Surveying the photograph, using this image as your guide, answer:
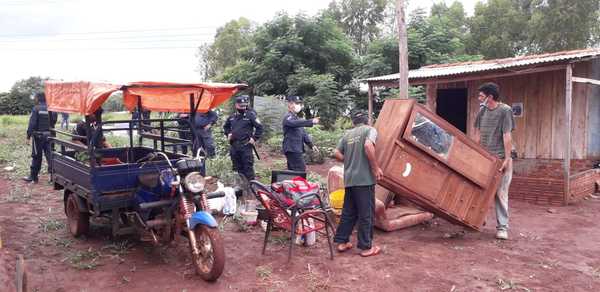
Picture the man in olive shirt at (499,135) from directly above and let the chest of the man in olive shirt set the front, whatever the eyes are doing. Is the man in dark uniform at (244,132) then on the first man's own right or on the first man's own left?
on the first man's own right

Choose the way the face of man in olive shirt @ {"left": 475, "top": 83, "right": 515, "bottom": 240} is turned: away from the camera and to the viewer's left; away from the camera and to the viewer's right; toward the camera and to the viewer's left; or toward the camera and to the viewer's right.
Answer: toward the camera and to the viewer's left

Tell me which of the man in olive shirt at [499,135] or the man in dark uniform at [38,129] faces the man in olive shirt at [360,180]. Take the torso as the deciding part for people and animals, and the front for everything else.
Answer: the man in olive shirt at [499,135]

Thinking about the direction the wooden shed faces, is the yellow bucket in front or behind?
in front

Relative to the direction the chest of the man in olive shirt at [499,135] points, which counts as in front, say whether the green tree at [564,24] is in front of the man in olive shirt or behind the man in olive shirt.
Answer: behind

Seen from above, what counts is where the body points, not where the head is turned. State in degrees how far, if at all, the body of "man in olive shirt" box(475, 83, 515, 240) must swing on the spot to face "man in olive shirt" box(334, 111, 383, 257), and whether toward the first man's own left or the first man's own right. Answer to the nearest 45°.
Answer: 0° — they already face them

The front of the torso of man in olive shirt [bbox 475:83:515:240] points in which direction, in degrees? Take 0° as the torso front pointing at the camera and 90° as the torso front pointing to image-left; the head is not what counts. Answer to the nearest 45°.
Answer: approximately 45°

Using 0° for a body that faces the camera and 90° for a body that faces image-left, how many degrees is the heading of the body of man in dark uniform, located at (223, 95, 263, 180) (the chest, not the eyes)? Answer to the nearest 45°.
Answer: approximately 0°
